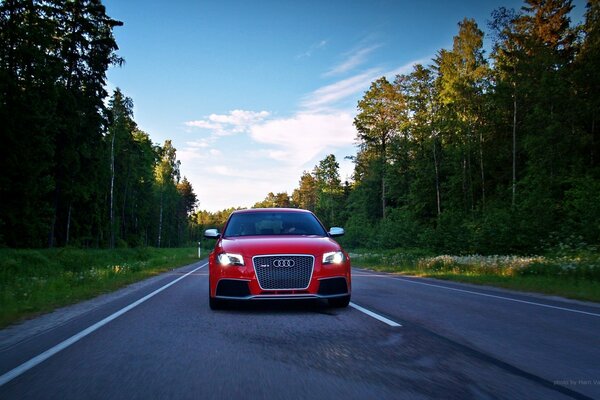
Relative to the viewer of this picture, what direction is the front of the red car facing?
facing the viewer

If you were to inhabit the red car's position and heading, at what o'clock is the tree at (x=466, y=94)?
The tree is roughly at 7 o'clock from the red car.
